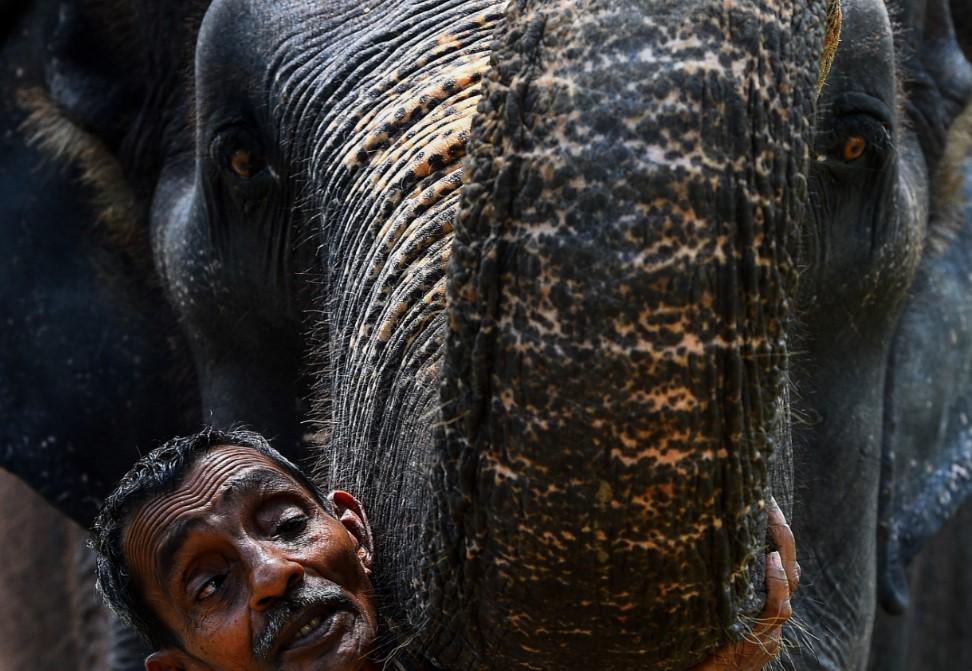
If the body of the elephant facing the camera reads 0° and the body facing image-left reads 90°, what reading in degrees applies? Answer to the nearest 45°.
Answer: approximately 0°
